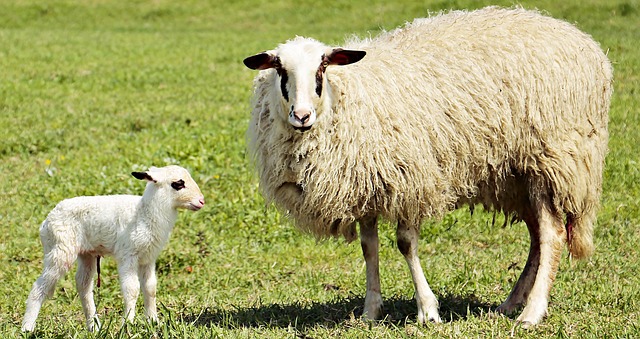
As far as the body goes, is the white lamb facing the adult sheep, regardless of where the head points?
yes

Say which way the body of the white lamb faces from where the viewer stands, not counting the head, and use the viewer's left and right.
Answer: facing to the right of the viewer
